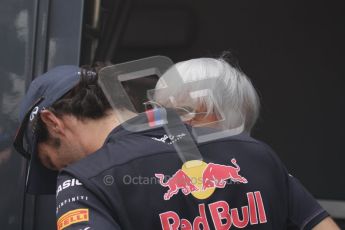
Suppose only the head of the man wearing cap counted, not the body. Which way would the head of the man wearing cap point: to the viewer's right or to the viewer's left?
to the viewer's left

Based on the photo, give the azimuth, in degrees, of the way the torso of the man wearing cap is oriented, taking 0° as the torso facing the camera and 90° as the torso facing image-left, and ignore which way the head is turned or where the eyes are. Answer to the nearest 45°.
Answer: approximately 135°
